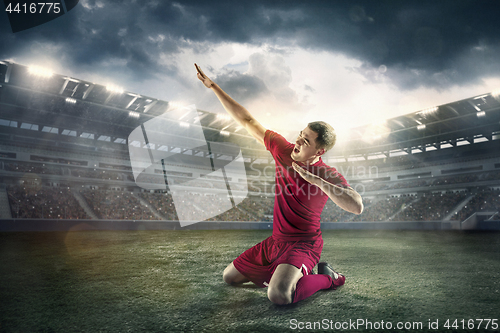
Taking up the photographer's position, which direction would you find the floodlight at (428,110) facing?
facing the viewer and to the left of the viewer

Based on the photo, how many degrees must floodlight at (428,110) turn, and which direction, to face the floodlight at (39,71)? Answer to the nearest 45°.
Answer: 0° — it already faces it
